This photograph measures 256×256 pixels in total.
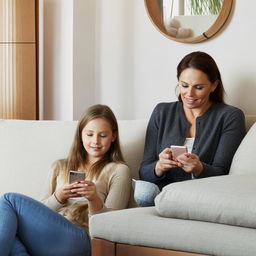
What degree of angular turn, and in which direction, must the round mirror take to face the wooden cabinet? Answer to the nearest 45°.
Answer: approximately 90° to its right

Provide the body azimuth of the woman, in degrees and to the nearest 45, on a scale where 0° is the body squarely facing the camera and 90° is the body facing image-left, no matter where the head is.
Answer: approximately 45°

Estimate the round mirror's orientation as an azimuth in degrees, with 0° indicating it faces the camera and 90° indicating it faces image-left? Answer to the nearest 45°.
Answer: approximately 0°

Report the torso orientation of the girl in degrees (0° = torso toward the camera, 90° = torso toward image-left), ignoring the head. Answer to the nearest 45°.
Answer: approximately 45°

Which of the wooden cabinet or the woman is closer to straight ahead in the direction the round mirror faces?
the woman

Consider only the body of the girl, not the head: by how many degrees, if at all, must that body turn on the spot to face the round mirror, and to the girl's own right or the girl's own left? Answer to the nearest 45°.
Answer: approximately 180°

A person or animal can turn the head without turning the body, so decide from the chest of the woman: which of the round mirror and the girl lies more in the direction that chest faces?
the girl

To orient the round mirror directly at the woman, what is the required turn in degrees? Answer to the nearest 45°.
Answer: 0° — it already faces them

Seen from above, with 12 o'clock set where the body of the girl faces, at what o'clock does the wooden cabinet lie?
The wooden cabinet is roughly at 4 o'clock from the girl.

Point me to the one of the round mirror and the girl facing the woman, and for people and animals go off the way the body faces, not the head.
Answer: the round mirror
